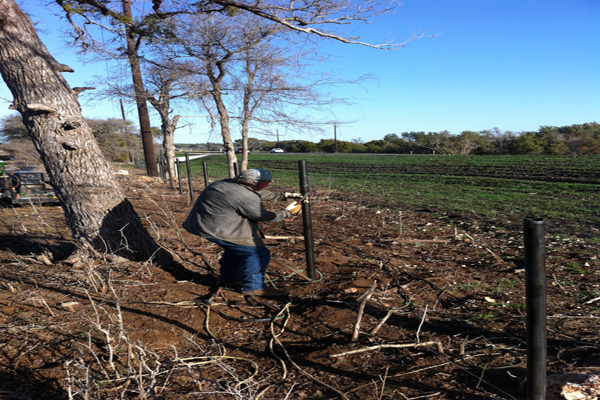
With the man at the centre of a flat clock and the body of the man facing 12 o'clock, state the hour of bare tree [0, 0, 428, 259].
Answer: The bare tree is roughly at 7 o'clock from the man.

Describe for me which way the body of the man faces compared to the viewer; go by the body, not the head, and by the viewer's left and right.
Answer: facing to the right of the viewer

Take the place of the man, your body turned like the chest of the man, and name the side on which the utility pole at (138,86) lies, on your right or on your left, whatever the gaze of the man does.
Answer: on your left

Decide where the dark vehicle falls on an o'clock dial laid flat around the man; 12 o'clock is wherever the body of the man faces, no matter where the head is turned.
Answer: The dark vehicle is roughly at 8 o'clock from the man.

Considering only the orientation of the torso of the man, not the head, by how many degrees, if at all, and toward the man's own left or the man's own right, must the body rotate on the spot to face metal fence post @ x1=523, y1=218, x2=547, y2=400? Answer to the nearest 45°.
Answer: approximately 45° to the man's own right

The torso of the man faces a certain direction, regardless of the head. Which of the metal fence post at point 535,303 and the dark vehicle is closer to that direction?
the metal fence post
